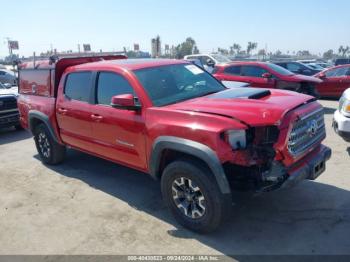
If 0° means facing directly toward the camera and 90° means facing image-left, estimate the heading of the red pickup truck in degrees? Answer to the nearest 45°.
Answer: approximately 315°

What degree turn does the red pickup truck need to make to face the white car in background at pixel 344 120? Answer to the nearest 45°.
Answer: approximately 90° to its left
